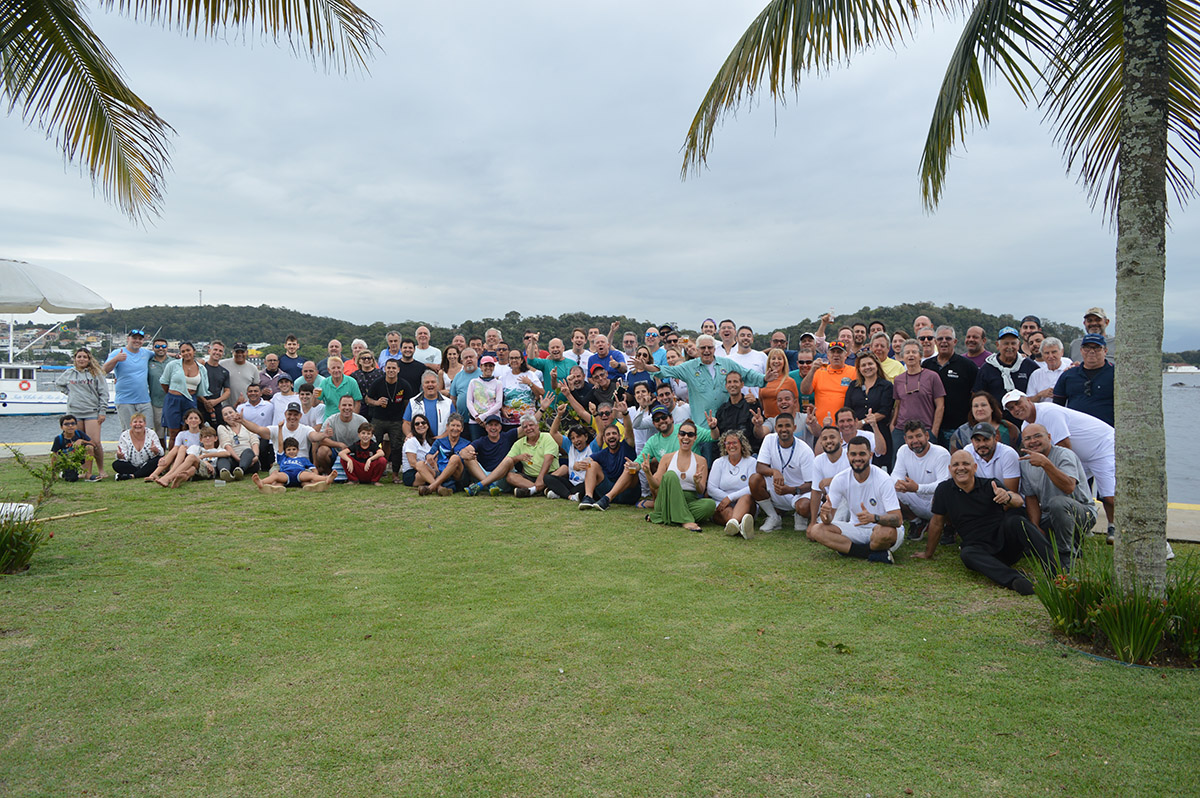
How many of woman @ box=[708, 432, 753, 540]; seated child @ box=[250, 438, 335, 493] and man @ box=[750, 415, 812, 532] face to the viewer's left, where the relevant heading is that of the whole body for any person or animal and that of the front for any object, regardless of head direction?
0

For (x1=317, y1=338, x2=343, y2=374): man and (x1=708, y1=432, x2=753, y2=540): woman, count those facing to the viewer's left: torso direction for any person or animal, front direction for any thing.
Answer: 0

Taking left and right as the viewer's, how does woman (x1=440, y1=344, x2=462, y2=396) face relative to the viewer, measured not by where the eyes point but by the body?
facing the viewer

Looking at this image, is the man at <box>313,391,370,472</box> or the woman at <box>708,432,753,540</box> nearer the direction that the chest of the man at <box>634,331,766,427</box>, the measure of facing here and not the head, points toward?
the woman

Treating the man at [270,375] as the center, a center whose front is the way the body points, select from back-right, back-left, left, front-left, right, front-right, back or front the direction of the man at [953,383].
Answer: front-left

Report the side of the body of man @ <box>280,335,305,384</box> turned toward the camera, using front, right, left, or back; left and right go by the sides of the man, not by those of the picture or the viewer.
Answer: front

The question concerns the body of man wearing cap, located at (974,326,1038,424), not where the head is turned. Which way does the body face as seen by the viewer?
toward the camera

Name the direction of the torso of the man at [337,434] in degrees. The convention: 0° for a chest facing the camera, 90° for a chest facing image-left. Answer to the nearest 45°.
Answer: approximately 0°

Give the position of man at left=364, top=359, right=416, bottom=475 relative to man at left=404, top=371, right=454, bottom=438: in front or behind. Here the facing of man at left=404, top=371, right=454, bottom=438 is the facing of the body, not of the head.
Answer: behind

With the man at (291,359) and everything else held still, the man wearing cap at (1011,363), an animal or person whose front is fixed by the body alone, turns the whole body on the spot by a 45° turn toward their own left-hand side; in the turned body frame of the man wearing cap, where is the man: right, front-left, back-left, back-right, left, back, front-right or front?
back-right
